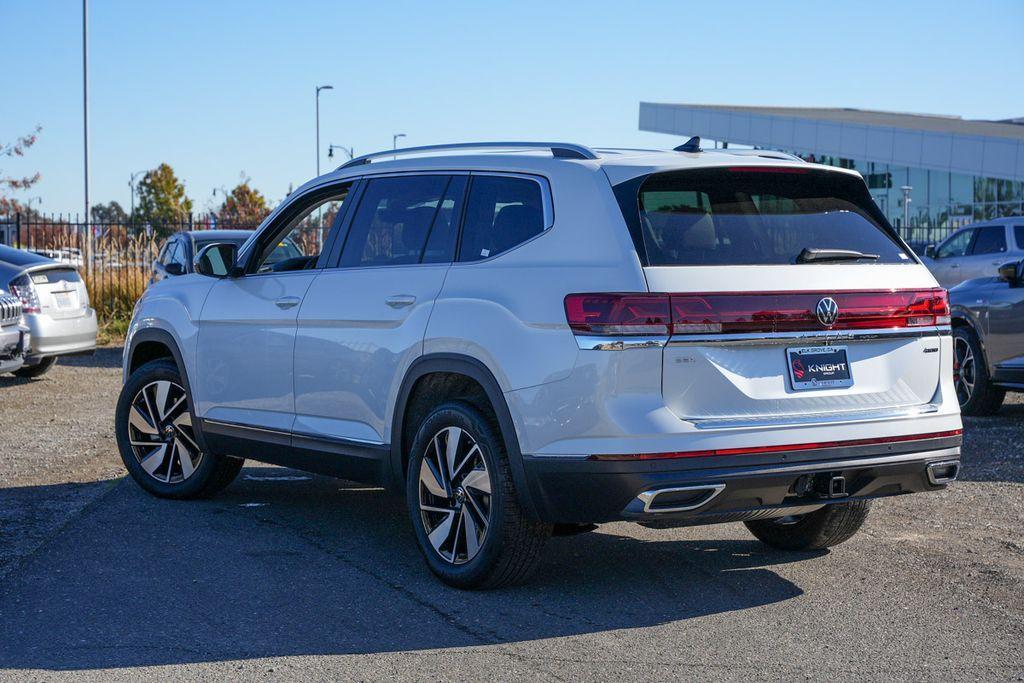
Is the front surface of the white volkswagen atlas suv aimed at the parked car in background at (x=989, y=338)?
no

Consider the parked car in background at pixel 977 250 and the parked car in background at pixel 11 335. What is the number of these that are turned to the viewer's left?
1

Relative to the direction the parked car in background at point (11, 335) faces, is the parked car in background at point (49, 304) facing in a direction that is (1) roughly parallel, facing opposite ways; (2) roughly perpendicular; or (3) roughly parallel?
roughly parallel, facing opposite ways

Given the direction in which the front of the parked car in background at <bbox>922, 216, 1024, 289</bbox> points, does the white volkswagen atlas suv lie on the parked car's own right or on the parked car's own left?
on the parked car's own left

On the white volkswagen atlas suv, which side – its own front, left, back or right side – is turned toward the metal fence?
front

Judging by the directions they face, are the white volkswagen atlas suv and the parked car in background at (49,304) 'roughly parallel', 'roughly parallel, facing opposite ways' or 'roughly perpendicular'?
roughly parallel

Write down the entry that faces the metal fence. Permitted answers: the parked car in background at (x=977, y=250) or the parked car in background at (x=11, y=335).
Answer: the parked car in background at (x=977, y=250)

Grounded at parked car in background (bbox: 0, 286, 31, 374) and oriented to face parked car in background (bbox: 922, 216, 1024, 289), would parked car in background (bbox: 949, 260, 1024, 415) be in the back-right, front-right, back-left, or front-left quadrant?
front-right

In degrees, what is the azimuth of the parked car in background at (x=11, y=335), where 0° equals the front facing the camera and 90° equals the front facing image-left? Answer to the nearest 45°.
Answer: approximately 315°

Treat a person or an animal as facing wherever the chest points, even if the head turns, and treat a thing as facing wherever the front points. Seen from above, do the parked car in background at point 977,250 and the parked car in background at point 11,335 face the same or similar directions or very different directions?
very different directions

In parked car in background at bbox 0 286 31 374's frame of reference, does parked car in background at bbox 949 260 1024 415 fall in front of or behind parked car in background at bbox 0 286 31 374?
in front

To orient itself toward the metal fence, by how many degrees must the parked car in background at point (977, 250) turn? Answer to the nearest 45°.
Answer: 0° — it already faces it

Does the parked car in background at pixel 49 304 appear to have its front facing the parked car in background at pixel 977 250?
no

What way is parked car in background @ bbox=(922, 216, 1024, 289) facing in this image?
to the viewer's left

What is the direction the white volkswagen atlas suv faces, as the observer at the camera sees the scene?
facing away from the viewer and to the left of the viewer

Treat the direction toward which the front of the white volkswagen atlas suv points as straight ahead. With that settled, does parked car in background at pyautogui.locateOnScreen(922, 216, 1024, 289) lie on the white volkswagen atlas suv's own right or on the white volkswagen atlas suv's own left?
on the white volkswagen atlas suv's own right

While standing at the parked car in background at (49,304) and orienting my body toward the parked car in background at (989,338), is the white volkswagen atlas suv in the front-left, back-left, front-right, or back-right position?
front-right
